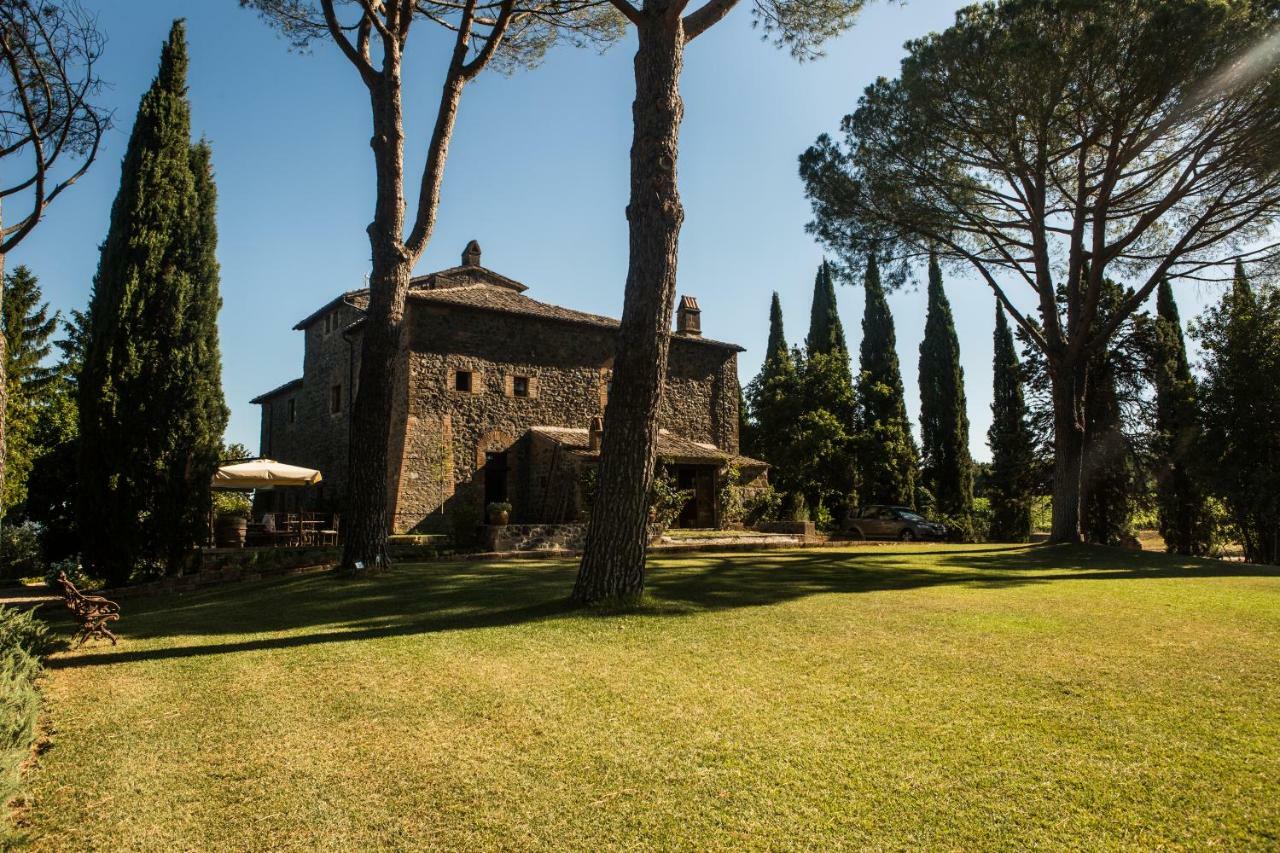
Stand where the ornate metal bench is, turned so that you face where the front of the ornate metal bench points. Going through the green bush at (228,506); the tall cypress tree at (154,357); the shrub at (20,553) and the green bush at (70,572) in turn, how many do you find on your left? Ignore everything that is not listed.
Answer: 4

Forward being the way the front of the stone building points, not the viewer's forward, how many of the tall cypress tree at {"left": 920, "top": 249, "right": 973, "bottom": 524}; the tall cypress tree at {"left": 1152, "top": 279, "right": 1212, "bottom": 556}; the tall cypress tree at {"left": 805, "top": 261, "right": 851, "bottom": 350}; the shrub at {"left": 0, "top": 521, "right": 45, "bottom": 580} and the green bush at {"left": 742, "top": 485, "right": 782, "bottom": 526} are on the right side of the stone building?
1

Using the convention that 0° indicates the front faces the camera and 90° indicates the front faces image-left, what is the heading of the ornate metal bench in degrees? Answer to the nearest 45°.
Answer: approximately 270°

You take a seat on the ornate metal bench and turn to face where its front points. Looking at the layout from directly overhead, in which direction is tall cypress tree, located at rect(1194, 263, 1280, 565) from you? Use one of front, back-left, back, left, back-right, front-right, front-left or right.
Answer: front

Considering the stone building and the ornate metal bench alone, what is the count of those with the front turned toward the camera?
1

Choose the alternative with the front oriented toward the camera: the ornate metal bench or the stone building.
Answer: the stone building

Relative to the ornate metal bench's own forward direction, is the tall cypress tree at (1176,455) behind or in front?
in front

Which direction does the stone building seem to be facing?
toward the camera

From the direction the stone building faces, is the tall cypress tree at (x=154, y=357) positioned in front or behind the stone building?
in front
